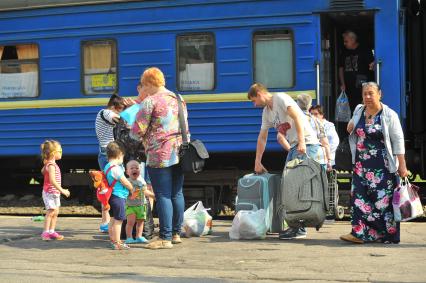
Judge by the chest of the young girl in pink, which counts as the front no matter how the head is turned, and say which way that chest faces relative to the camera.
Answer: to the viewer's right

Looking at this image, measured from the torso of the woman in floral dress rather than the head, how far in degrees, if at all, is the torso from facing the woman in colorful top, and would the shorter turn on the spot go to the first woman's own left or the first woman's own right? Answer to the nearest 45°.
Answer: approximately 45° to the first woman's own right

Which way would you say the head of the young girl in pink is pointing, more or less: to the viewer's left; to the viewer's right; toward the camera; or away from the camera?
to the viewer's right

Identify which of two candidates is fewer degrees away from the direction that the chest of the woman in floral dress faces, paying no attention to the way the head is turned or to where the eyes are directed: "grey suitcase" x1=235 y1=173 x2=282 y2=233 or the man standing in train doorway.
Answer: the grey suitcase

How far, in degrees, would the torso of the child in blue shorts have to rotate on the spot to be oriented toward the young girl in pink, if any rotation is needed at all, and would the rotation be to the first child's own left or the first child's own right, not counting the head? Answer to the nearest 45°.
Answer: approximately 135° to the first child's own left

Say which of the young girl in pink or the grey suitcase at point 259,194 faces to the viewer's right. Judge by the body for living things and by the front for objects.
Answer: the young girl in pink

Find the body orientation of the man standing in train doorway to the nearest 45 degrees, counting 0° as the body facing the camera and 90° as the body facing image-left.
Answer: approximately 45°
